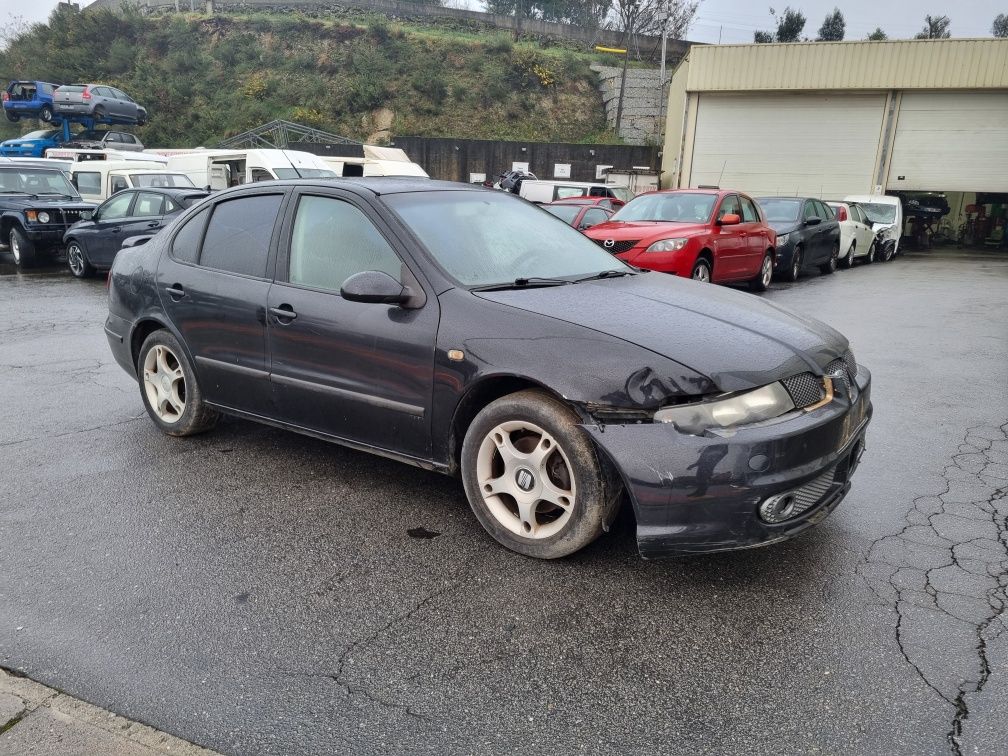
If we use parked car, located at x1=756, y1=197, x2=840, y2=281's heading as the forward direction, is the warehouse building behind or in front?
behind

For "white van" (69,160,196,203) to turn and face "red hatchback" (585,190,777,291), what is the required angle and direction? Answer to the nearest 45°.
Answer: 0° — it already faces it

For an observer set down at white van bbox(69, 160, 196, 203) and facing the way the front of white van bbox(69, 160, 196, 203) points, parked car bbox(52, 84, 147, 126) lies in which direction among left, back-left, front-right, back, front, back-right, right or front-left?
back-left

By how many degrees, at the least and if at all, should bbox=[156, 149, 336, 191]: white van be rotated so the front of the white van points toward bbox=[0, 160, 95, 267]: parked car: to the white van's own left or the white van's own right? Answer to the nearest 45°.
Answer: approximately 90° to the white van's own right

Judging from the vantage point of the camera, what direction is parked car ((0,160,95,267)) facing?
facing the viewer and to the right of the viewer

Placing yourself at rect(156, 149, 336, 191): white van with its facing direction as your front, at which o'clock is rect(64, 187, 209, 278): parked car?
The parked car is roughly at 2 o'clock from the white van.

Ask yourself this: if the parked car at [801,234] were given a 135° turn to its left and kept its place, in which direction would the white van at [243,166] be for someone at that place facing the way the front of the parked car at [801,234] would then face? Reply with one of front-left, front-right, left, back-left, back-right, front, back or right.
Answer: back

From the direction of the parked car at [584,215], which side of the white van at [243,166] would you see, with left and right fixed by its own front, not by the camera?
front

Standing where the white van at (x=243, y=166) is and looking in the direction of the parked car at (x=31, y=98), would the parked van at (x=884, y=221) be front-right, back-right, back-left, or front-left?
back-right

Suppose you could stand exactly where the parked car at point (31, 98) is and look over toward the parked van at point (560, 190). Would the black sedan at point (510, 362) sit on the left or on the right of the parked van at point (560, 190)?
right

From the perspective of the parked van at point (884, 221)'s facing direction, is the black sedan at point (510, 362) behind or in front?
in front
